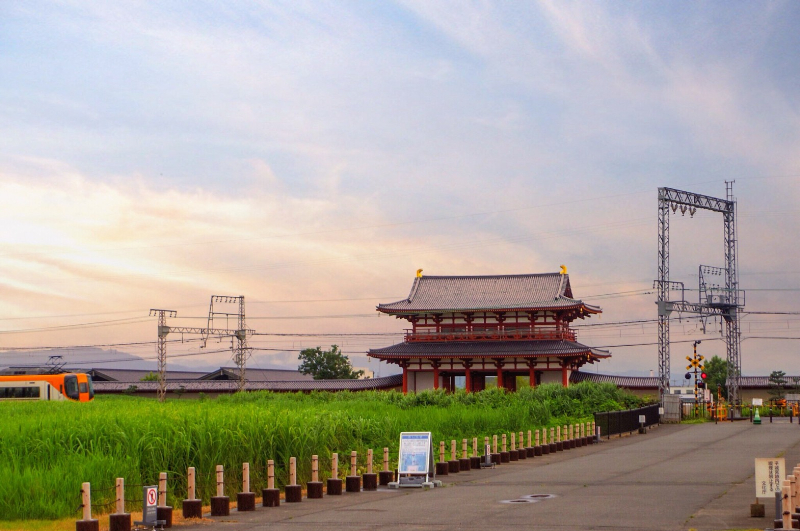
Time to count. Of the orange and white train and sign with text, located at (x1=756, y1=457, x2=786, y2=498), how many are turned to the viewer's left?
0

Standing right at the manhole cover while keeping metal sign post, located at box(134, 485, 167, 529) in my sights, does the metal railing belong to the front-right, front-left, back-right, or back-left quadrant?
back-right

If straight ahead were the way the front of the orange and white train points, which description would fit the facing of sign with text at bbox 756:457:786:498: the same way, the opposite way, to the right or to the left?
to the right

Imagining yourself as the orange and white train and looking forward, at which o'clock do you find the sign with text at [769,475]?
The sign with text is roughly at 1 o'clock from the orange and white train.

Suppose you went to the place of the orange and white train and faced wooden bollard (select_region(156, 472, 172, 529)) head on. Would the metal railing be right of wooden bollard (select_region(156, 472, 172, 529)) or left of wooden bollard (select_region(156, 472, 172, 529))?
left

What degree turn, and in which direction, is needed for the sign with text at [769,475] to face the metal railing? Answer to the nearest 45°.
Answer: approximately 180°

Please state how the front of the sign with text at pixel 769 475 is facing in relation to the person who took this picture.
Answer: facing the viewer

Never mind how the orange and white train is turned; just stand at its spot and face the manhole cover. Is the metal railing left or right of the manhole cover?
left

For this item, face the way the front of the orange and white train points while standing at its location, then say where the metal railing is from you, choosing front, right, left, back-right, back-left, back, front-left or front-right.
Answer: front

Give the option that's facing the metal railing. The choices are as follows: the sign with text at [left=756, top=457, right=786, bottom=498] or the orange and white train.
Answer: the orange and white train

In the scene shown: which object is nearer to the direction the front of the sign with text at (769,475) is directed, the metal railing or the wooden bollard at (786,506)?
the wooden bollard

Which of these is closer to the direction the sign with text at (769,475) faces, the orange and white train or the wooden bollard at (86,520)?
the wooden bollard

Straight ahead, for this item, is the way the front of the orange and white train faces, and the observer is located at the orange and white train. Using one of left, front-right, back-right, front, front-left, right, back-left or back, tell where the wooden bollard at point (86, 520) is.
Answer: front-right

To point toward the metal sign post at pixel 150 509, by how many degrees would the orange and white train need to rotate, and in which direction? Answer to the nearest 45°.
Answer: approximately 45° to its right

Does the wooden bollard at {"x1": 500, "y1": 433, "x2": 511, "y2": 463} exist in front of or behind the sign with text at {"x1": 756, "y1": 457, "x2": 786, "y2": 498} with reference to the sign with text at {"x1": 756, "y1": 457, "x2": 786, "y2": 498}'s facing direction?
behind

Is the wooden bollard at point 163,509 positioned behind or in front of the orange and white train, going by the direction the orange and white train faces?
in front
